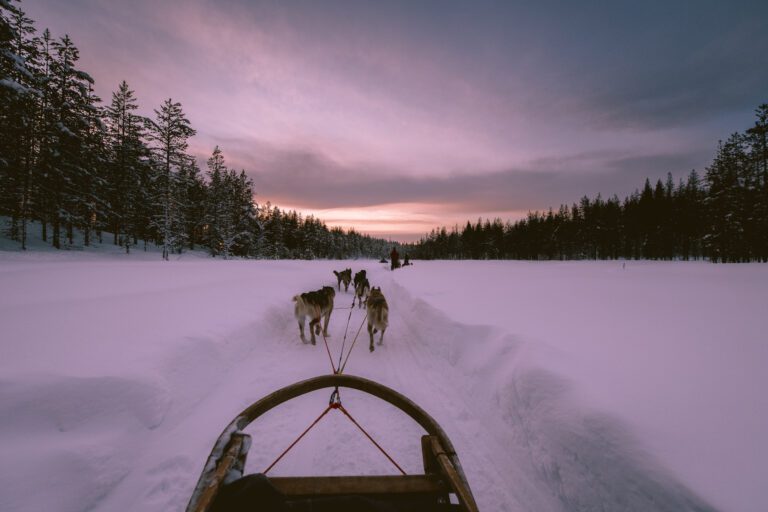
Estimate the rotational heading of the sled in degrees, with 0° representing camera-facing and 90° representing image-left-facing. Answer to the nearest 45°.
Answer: approximately 180°

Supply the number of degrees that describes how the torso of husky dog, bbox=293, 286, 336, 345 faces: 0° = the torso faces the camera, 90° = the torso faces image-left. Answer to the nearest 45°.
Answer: approximately 225°

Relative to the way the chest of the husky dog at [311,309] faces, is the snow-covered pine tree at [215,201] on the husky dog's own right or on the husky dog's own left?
on the husky dog's own left

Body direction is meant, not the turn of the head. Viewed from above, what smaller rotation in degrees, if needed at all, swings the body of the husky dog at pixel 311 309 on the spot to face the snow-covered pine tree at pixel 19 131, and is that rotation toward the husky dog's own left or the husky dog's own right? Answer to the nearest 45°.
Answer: approximately 90° to the husky dog's own left

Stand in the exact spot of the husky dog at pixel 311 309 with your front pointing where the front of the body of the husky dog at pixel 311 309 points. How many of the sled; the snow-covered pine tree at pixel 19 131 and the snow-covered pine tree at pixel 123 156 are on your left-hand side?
2

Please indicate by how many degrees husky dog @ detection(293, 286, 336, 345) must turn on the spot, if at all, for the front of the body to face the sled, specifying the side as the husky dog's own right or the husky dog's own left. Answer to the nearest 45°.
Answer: approximately 135° to the husky dog's own right

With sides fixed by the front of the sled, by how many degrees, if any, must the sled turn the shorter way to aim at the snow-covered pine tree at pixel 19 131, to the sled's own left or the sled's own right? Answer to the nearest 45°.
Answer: approximately 45° to the sled's own left

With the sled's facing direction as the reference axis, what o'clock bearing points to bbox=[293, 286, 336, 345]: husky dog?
The husky dog is roughly at 12 o'clock from the sled.
